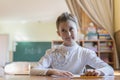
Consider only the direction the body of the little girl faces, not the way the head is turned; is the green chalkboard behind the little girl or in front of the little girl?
behind

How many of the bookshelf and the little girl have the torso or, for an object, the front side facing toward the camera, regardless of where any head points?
2

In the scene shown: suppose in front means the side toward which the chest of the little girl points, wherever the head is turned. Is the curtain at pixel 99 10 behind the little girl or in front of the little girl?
behind

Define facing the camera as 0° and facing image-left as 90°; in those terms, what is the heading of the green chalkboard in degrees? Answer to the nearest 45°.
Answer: approximately 0°

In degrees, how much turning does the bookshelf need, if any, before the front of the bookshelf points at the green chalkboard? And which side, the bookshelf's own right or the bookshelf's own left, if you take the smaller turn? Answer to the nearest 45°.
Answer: approximately 135° to the bookshelf's own right
